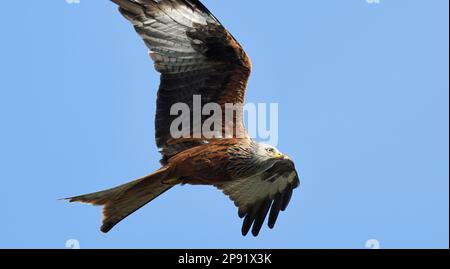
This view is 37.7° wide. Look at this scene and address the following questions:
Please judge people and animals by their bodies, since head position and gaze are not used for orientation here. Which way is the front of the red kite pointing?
to the viewer's right

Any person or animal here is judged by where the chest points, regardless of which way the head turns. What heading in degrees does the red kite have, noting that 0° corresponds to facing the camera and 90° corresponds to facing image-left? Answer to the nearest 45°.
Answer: approximately 270°
